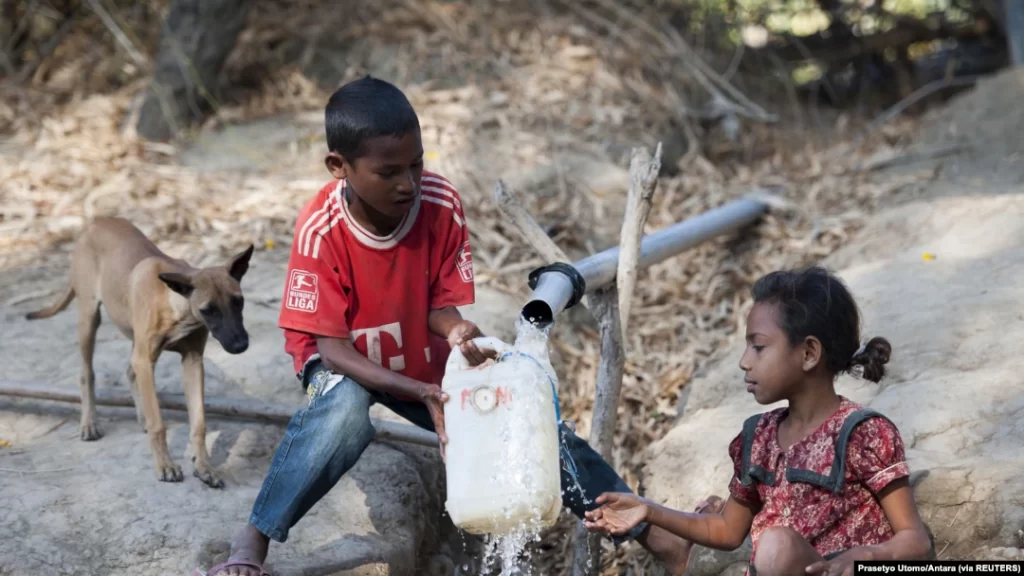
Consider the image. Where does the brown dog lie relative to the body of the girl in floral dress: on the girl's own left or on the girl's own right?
on the girl's own right

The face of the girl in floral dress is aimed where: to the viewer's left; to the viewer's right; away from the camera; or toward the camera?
to the viewer's left

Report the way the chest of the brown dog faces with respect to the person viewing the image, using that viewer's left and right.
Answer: facing the viewer and to the right of the viewer

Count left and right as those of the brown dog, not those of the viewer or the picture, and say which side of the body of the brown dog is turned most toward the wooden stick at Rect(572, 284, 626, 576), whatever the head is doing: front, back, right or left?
front

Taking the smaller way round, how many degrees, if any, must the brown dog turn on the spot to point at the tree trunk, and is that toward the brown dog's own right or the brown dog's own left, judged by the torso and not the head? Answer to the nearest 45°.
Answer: approximately 135° to the brown dog's own left

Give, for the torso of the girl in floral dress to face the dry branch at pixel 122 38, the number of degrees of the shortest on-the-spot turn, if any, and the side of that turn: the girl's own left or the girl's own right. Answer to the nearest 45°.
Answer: approximately 90° to the girl's own right

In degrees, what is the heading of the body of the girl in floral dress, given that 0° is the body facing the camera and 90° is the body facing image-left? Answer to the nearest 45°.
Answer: approximately 45°

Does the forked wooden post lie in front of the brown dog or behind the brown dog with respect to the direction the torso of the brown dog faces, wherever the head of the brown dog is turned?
in front

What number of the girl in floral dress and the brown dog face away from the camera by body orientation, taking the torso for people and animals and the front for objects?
0

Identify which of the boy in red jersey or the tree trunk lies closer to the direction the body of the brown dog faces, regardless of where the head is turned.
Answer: the boy in red jersey

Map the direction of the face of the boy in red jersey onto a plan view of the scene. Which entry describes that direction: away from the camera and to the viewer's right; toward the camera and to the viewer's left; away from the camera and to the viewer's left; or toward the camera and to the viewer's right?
toward the camera and to the viewer's right

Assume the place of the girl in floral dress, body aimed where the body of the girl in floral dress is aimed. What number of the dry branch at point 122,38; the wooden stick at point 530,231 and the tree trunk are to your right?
3

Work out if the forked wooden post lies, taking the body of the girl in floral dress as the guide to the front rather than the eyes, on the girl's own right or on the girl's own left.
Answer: on the girl's own right

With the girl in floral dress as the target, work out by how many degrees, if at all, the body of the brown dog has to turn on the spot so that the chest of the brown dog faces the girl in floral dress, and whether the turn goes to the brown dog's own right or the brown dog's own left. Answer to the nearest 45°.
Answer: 0° — it already faces them
